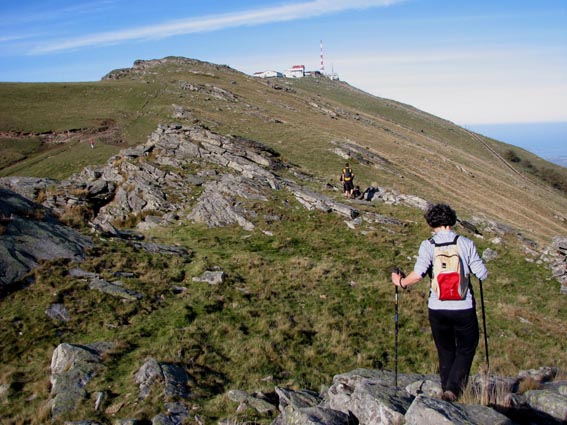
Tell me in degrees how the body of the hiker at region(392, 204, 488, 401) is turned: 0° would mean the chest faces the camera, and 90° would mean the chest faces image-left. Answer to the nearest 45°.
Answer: approximately 180°

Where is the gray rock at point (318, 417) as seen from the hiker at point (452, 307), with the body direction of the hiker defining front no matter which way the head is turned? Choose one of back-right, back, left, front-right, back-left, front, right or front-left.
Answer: back-left

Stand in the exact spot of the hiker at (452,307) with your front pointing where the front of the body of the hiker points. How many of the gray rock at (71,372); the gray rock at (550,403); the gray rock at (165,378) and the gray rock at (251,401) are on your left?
3

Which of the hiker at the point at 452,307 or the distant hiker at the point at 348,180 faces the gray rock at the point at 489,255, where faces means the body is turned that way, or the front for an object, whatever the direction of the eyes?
the hiker

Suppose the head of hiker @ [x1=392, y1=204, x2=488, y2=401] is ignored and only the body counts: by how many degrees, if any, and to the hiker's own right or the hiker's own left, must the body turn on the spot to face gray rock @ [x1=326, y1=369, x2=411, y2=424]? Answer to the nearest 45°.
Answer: approximately 135° to the hiker's own left

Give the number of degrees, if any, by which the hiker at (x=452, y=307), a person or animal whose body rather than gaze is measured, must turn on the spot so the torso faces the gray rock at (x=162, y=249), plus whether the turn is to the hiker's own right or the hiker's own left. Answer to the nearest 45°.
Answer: approximately 45° to the hiker's own left
